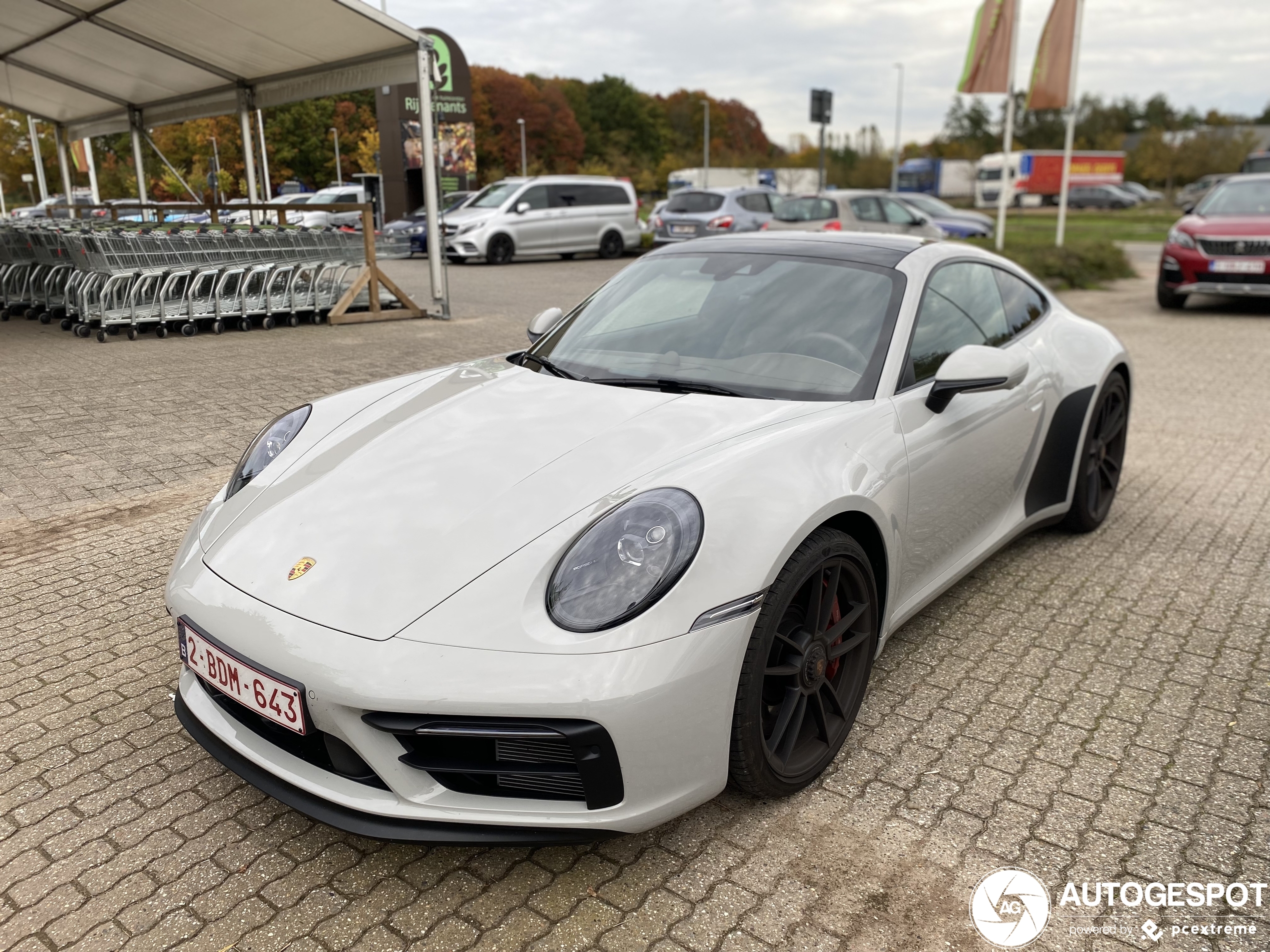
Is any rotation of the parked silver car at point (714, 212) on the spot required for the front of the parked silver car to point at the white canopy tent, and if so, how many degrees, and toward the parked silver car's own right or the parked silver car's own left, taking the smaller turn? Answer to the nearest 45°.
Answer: approximately 180°

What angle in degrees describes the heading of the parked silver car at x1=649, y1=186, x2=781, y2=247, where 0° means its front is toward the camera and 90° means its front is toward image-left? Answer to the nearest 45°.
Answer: approximately 225°

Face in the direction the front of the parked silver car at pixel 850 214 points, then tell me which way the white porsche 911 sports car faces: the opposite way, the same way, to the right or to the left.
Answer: the opposite way

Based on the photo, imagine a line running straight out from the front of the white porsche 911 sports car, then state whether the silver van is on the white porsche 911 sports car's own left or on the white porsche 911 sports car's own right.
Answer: on the white porsche 911 sports car's own right

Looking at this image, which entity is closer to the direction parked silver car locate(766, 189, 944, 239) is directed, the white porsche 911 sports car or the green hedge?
the green hedge

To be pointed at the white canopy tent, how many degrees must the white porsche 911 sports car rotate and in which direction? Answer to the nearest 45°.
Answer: approximately 90° to its right

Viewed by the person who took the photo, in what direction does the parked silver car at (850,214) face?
facing away from the viewer and to the right of the viewer

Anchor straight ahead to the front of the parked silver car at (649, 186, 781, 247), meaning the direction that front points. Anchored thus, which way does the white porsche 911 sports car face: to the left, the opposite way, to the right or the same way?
the opposite way

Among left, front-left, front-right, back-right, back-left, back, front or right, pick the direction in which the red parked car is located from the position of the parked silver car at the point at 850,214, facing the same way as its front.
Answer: right

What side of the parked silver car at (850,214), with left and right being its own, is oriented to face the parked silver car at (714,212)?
left

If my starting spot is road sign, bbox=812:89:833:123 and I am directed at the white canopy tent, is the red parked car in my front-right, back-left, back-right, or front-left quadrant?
front-left

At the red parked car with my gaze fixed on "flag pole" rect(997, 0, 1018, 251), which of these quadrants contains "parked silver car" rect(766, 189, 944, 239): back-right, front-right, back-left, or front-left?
front-left

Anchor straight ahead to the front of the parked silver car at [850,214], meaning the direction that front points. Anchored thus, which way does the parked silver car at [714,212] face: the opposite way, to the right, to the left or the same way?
the same way

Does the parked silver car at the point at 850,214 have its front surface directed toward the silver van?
no

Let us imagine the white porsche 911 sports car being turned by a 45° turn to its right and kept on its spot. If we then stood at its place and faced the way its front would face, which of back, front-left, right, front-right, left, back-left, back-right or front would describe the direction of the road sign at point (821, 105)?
right

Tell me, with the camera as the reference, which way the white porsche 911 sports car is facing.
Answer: facing the viewer and to the left of the viewer

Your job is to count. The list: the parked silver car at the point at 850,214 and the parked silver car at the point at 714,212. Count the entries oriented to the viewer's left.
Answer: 0

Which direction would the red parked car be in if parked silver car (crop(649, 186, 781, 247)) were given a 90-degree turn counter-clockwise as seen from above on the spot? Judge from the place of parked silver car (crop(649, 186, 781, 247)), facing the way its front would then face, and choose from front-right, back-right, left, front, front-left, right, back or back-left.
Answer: back

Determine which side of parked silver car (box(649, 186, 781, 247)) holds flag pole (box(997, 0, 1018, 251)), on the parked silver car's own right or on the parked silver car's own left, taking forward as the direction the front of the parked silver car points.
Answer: on the parked silver car's own right

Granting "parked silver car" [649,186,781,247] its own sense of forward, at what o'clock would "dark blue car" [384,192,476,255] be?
The dark blue car is roughly at 8 o'clock from the parked silver car.

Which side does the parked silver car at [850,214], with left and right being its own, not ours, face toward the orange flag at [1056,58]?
front

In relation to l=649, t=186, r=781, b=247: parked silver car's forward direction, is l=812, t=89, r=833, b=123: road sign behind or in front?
in front
